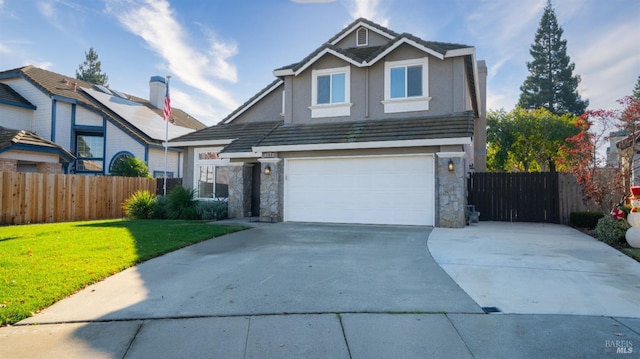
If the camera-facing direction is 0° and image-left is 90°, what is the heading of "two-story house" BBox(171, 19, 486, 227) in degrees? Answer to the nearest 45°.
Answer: approximately 0°

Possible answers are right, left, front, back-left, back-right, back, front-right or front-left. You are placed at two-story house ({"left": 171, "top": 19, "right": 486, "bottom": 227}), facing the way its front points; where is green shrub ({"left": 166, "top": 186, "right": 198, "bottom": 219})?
right

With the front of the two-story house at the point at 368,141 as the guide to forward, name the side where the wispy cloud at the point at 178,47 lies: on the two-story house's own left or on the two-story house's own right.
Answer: on the two-story house's own right

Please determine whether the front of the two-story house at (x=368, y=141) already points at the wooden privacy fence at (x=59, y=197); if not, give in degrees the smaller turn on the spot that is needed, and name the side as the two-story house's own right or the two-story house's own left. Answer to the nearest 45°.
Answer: approximately 90° to the two-story house's own right

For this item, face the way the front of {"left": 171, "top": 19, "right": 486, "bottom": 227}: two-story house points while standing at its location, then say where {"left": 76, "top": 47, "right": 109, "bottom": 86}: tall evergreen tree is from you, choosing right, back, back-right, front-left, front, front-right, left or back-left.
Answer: back-right

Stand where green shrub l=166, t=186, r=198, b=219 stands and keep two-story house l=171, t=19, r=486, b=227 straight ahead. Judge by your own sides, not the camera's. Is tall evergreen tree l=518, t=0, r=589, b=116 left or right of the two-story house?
left

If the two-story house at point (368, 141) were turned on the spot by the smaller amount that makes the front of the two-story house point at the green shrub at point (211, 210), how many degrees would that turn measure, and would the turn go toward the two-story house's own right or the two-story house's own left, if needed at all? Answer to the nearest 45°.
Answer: approximately 90° to the two-story house's own right

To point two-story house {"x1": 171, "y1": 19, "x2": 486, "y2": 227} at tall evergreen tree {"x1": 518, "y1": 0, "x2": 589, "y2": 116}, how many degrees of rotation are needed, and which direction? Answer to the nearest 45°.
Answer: approximately 135° to its left

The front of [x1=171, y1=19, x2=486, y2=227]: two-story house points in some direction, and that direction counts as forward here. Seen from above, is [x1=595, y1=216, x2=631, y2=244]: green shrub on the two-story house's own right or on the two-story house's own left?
on the two-story house's own left

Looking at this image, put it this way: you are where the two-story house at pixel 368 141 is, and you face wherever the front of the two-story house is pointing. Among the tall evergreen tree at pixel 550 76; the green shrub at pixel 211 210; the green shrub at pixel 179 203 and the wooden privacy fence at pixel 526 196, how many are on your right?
2

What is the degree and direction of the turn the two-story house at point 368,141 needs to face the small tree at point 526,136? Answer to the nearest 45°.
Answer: approximately 135° to its left

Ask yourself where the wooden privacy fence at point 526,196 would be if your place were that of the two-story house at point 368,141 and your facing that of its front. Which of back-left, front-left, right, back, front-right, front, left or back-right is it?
left

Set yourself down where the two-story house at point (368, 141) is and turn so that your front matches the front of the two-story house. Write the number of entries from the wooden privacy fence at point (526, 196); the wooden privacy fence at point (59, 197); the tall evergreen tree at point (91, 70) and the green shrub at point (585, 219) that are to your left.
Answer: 2
